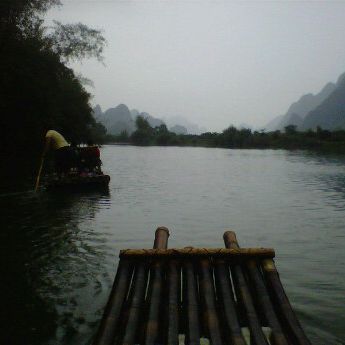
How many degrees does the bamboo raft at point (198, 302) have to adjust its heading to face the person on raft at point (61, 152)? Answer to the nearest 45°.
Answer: approximately 45° to its left

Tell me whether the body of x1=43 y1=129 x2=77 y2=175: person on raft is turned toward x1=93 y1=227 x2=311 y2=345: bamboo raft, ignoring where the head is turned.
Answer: no

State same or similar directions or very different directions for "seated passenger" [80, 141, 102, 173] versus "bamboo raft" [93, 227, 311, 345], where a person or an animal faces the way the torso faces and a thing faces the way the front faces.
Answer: same or similar directions

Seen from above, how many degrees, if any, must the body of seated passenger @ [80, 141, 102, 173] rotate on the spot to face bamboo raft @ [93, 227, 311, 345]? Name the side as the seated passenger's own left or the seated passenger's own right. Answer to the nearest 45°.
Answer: approximately 180°

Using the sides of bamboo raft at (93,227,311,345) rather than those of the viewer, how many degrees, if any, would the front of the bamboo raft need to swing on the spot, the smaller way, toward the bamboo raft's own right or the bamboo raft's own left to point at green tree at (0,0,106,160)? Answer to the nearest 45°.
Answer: approximately 45° to the bamboo raft's own left

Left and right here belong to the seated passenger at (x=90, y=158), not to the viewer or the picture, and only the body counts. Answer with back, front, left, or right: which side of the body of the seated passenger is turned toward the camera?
back

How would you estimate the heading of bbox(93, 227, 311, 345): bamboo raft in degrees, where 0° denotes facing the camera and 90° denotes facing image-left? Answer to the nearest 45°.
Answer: approximately 180°
